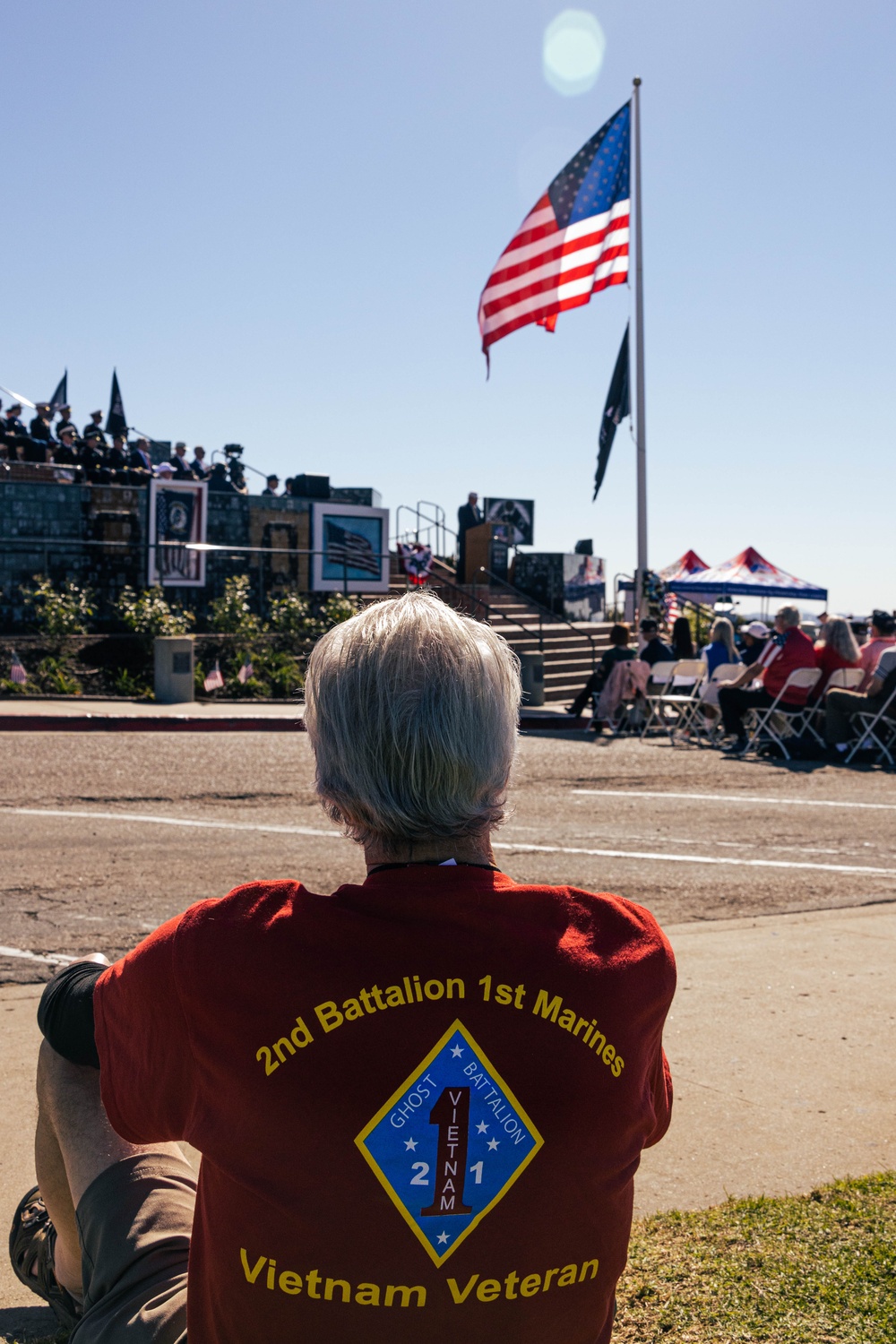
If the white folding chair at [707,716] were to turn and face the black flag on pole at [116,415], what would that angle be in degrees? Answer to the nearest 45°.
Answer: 0° — it already faces it

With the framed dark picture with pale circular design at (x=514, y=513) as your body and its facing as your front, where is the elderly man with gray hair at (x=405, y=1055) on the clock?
The elderly man with gray hair is roughly at 12 o'clock from the framed dark picture with pale circular design.

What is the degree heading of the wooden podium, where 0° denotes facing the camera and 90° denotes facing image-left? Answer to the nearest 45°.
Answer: approximately 315°

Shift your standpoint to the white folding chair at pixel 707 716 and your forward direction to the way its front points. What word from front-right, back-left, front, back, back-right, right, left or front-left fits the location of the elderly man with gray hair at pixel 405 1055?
back-left

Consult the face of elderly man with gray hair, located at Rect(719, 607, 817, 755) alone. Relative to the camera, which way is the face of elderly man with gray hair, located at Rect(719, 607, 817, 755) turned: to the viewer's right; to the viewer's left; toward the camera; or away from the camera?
to the viewer's left

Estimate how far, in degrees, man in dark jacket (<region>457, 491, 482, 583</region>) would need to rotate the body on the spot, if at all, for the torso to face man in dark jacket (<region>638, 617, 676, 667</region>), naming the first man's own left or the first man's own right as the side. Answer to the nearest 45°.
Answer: approximately 45° to the first man's own right

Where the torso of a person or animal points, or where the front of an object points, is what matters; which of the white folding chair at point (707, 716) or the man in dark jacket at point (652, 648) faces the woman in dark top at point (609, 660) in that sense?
the white folding chair

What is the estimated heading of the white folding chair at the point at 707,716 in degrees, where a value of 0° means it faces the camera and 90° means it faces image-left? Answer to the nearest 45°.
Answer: approximately 135°
